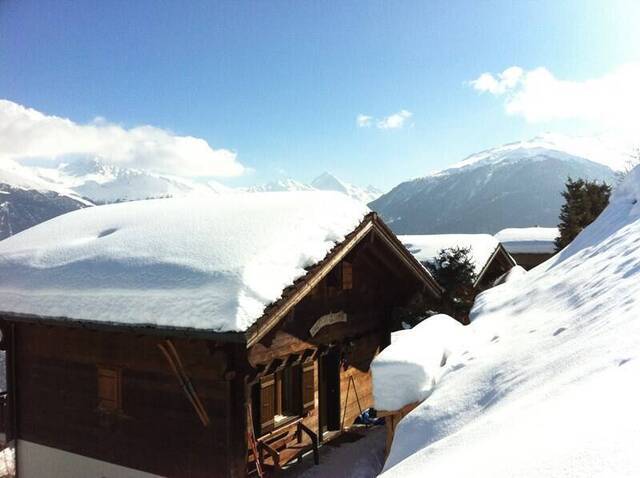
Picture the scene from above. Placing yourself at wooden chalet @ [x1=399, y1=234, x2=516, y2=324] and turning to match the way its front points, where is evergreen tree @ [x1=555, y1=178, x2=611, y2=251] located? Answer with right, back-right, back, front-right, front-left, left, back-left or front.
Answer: left

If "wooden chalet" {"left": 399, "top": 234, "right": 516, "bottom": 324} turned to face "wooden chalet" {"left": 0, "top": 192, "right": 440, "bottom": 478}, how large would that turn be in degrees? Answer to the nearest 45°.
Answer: approximately 45° to its right

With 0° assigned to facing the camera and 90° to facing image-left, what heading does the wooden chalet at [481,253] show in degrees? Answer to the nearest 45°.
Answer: approximately 315°

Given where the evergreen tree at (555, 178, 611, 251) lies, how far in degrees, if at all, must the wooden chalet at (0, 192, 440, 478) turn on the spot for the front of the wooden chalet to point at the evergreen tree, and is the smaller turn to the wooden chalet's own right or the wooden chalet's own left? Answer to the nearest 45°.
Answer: approximately 90° to the wooden chalet's own left

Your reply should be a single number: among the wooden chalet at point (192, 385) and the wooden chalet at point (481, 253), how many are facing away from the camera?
0

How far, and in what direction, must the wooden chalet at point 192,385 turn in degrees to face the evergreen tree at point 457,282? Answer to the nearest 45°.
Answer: approximately 90° to its left

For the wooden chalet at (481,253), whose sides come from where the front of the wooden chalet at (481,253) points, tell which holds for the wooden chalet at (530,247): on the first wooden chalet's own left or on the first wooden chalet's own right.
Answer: on the first wooden chalet's own left

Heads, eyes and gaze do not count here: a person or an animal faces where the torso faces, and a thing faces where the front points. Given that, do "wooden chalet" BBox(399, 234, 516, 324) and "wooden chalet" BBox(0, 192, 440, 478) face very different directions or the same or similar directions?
same or similar directions

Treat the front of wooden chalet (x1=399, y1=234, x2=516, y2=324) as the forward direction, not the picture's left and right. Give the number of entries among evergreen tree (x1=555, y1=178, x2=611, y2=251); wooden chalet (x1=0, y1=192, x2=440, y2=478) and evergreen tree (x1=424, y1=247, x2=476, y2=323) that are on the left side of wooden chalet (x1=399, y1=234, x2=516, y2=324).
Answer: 1

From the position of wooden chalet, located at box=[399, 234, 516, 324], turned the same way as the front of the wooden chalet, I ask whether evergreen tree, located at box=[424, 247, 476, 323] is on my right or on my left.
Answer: on my right

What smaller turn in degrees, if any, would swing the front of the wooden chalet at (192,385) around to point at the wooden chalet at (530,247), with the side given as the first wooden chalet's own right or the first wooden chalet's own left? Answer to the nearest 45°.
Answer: approximately 90° to the first wooden chalet's own left

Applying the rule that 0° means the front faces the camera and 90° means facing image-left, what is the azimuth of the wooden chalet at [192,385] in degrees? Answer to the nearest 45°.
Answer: approximately 315°
